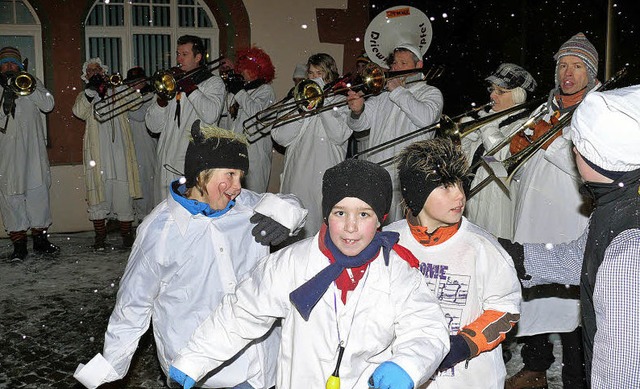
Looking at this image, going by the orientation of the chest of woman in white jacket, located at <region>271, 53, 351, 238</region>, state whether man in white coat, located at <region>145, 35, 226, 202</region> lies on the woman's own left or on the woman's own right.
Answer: on the woman's own right

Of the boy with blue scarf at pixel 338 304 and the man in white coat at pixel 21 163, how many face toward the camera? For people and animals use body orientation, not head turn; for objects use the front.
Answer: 2

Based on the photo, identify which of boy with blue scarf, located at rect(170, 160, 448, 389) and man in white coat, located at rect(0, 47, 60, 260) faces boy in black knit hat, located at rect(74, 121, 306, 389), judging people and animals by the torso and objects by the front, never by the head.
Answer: the man in white coat

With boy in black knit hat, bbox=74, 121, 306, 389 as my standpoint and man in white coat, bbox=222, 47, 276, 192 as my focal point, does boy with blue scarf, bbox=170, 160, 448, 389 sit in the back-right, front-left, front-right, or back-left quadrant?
back-right

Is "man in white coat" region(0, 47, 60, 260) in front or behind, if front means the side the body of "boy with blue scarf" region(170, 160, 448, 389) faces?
behind

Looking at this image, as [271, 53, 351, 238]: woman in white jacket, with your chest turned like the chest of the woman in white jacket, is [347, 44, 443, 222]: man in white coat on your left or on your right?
on your left

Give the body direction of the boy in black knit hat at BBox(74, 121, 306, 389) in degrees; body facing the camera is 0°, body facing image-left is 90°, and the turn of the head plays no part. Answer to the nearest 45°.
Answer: approximately 315°

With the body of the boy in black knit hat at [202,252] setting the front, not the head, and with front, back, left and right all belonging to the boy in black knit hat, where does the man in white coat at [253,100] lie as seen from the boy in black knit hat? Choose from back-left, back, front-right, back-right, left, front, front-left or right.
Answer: back-left

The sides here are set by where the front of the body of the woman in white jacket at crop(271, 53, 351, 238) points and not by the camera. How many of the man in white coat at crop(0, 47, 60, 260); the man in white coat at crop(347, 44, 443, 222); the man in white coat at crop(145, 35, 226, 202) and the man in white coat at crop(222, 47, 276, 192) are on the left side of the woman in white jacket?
1

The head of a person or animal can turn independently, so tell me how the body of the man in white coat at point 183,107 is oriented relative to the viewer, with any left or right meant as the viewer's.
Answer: facing the viewer and to the left of the viewer

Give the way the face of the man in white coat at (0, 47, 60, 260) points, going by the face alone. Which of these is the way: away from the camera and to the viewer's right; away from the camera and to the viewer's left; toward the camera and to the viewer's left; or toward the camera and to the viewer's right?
toward the camera and to the viewer's right
